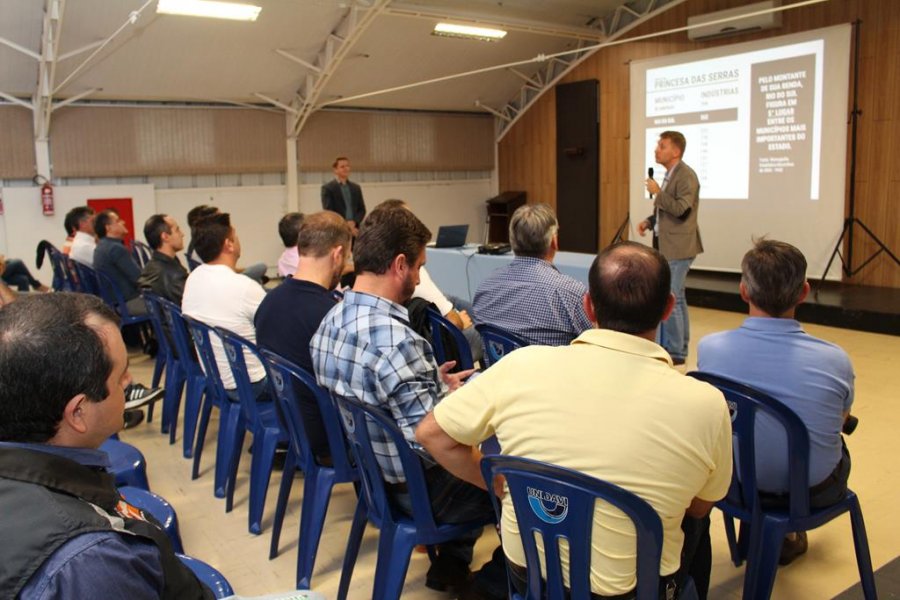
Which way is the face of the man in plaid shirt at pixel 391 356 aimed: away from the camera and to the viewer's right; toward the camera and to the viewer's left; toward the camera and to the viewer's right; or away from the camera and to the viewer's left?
away from the camera and to the viewer's right

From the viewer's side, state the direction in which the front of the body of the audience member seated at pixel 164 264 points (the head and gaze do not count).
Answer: to the viewer's right

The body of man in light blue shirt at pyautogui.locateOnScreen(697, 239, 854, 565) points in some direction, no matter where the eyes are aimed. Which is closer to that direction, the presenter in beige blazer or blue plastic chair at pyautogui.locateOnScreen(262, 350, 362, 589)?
the presenter in beige blazer

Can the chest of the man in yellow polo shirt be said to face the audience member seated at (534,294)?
yes

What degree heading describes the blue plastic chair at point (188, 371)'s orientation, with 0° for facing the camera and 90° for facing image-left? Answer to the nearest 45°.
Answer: approximately 225°

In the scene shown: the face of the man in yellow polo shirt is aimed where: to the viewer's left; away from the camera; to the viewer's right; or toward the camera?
away from the camera

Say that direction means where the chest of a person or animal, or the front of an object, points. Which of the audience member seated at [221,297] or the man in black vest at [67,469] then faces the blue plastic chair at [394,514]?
the man in black vest

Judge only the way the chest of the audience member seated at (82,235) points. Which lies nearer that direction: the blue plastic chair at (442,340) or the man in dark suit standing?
the man in dark suit standing

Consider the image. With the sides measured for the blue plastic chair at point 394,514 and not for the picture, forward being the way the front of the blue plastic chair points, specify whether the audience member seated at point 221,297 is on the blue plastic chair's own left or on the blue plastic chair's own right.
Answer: on the blue plastic chair's own left

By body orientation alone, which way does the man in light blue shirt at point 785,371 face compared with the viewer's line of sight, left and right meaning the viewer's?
facing away from the viewer

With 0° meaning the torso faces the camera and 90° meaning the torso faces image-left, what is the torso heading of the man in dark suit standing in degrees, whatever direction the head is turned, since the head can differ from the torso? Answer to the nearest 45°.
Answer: approximately 315°
